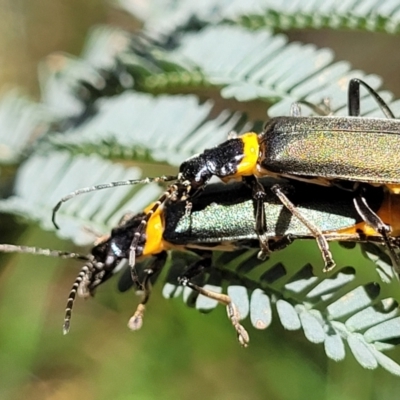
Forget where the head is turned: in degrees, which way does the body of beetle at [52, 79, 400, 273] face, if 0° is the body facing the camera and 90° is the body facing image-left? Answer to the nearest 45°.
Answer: approximately 90°

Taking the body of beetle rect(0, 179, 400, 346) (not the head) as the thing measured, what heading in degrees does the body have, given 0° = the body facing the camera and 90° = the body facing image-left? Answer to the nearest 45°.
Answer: approximately 90°
